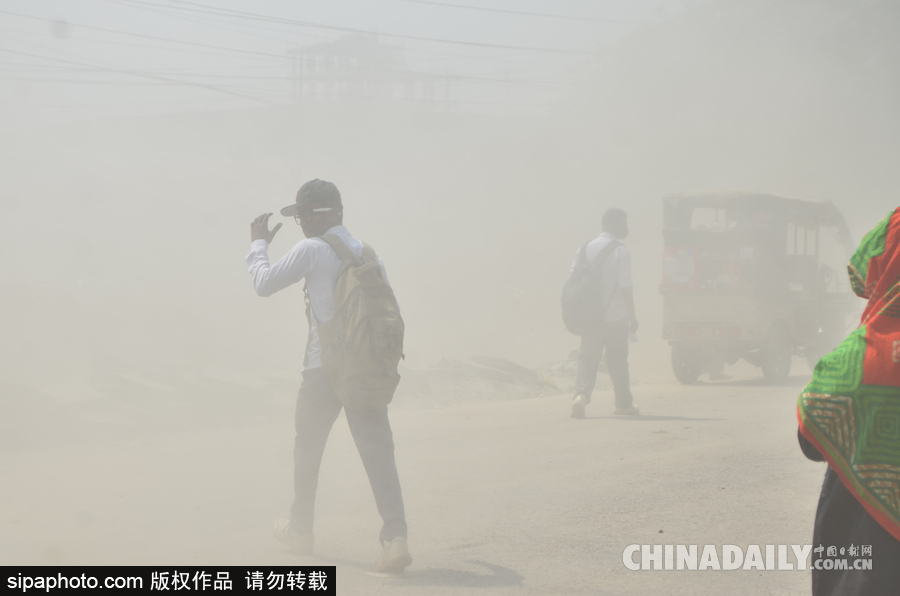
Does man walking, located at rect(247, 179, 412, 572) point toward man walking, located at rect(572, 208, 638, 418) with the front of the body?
no

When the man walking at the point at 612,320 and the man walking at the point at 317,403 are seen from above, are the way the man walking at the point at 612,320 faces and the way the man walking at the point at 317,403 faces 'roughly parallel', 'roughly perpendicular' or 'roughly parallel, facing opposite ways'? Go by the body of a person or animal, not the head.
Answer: roughly perpendicular

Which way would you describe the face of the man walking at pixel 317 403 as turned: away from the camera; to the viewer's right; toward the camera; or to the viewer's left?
to the viewer's left

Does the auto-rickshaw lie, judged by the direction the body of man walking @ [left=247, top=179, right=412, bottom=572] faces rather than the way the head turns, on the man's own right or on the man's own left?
on the man's own right

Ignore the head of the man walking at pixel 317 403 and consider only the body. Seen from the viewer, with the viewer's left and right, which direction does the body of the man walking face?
facing away from the viewer and to the left of the viewer

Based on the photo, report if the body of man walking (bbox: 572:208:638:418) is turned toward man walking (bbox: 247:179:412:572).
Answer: no

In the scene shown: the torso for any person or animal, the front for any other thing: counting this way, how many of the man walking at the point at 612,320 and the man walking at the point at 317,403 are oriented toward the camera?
0

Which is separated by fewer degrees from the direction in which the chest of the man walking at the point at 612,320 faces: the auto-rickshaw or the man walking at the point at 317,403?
the auto-rickshaw

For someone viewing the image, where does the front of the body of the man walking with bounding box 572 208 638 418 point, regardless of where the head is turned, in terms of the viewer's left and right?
facing away from the viewer and to the right of the viewer
